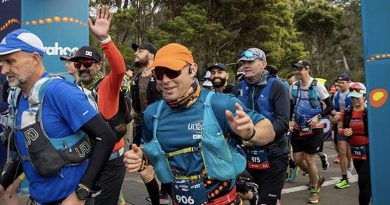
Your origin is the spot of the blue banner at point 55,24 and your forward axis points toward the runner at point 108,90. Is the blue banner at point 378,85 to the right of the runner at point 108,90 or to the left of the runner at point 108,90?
left

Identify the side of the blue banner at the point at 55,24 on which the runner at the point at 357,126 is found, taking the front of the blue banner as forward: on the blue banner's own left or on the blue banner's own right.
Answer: on the blue banner's own left

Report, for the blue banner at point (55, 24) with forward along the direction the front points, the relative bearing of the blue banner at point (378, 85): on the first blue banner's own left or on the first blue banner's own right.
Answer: on the first blue banner's own left

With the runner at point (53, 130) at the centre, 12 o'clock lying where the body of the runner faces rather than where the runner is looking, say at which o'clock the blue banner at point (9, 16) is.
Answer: The blue banner is roughly at 4 o'clock from the runner.

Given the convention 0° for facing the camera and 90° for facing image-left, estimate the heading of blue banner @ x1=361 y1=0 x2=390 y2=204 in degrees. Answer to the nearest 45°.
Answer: approximately 0°

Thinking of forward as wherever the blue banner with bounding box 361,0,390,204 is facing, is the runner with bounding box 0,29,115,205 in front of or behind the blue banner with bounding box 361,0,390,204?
in front

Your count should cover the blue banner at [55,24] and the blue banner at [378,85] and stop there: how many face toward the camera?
2

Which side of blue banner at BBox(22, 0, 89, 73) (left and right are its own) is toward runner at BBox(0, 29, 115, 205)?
front

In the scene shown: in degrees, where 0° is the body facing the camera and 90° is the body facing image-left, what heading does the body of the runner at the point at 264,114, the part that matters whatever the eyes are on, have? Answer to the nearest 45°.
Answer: approximately 45°

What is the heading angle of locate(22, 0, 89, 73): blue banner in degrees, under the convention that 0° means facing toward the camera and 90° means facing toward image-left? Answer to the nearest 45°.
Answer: approximately 0°

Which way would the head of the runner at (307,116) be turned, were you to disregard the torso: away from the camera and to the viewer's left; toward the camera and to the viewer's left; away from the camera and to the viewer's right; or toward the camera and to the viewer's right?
toward the camera and to the viewer's left
